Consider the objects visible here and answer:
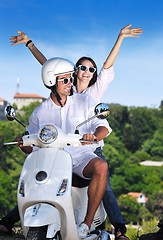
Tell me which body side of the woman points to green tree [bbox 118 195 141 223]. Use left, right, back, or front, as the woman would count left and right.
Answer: back

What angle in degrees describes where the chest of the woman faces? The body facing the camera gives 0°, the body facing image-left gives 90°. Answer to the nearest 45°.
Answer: approximately 0°

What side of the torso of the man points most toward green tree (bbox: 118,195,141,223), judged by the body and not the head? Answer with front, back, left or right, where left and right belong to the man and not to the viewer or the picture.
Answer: back

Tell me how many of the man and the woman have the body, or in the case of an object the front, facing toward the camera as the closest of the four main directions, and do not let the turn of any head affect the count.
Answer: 2

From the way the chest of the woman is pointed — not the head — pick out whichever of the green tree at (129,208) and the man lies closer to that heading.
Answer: the man

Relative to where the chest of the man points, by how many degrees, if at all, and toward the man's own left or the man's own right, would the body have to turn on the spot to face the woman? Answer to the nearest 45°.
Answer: approximately 180°
